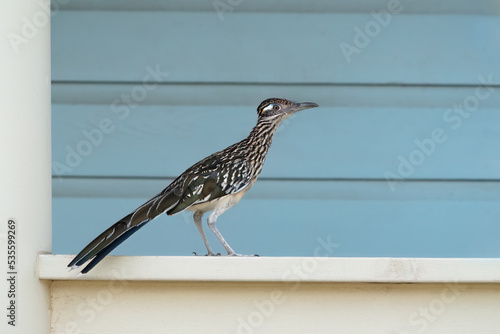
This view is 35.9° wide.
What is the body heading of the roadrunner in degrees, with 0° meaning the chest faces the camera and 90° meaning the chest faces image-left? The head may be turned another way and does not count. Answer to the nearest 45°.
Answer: approximately 270°
